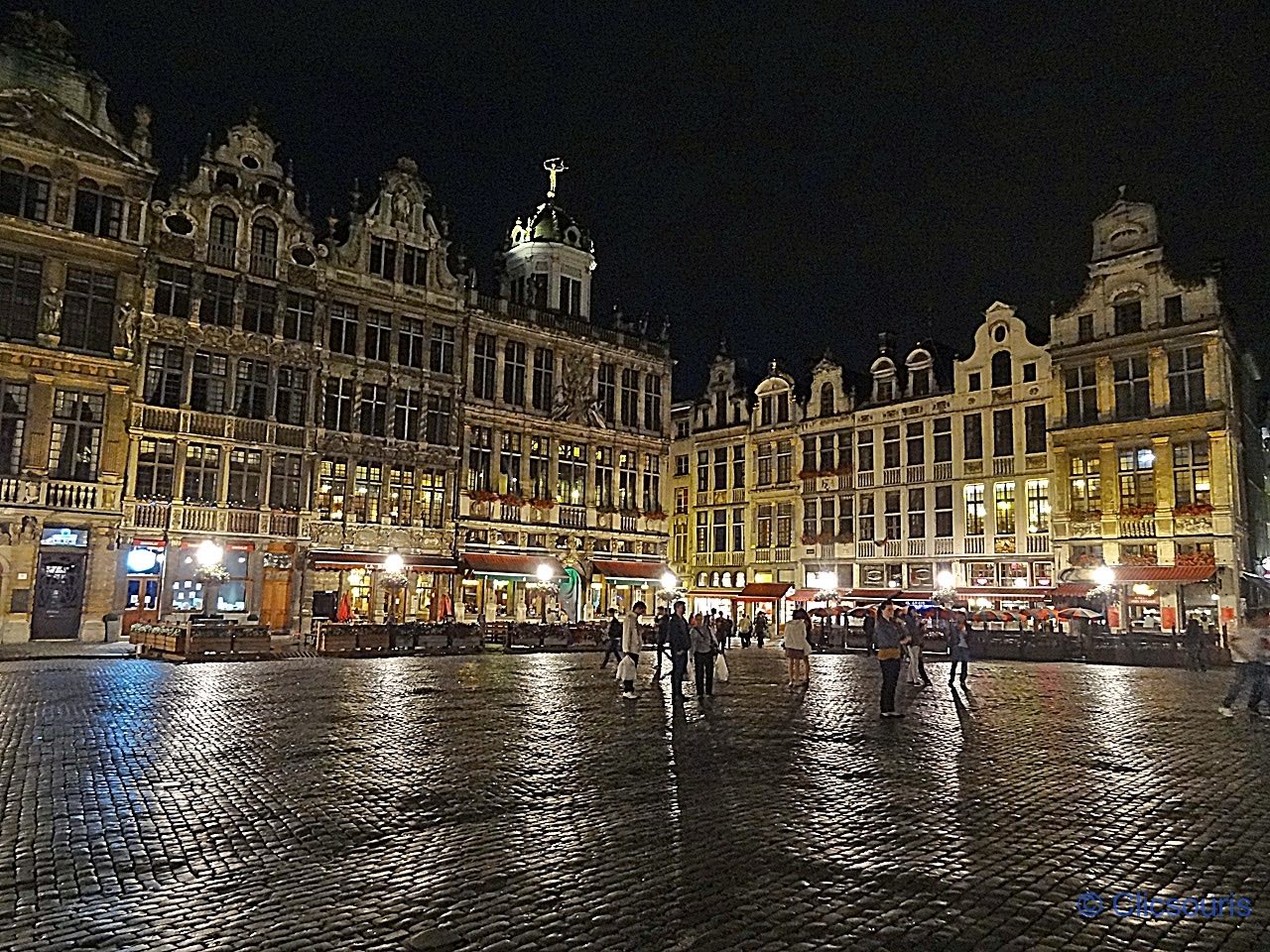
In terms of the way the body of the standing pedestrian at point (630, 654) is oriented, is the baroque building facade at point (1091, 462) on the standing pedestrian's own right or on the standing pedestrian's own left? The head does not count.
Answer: on the standing pedestrian's own left

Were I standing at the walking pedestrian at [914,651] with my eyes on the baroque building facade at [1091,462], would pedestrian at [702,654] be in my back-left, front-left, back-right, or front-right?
back-left

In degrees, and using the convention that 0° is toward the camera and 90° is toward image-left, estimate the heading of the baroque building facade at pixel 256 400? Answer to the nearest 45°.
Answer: approximately 315°

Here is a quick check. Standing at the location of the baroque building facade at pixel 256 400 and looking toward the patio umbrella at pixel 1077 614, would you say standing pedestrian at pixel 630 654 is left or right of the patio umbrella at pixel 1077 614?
right

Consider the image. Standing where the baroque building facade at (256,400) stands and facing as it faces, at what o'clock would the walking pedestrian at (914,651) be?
The walking pedestrian is roughly at 12 o'clock from the baroque building facade.

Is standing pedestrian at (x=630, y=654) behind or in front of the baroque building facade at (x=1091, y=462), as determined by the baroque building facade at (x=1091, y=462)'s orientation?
in front

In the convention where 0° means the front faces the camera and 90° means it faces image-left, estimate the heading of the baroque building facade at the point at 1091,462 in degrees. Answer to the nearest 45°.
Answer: approximately 45°
